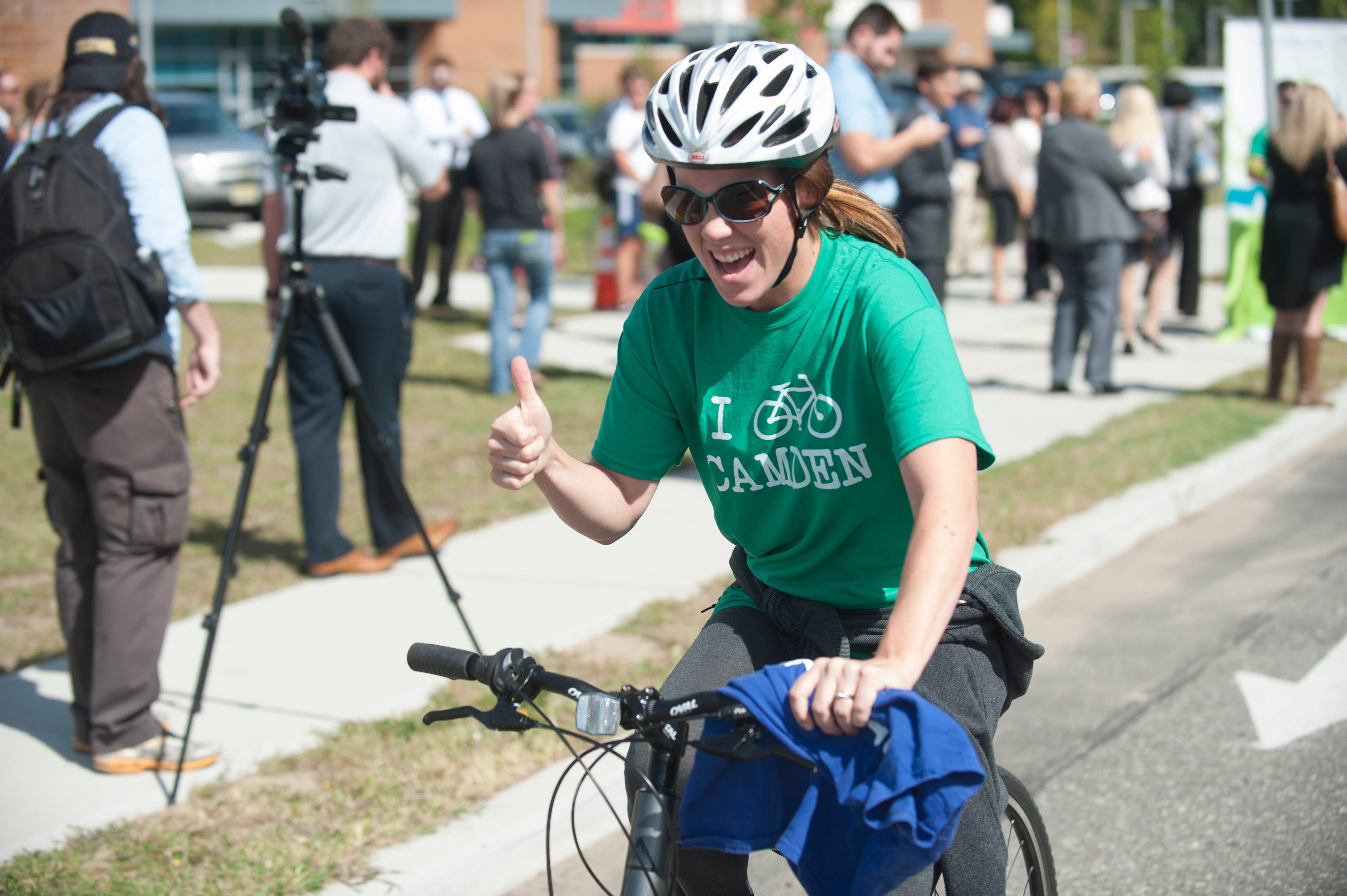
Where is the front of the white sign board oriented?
toward the camera

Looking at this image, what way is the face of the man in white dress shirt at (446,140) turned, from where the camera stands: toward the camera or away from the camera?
toward the camera

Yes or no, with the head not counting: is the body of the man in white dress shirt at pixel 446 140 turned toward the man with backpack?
yes

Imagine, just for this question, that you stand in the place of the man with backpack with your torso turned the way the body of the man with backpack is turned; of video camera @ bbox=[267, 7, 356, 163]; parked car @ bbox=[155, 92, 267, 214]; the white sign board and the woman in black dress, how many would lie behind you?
0

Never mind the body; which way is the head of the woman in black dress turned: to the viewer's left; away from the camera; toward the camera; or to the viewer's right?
away from the camera

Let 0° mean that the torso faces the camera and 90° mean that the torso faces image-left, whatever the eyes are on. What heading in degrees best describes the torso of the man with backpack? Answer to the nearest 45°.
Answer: approximately 225°

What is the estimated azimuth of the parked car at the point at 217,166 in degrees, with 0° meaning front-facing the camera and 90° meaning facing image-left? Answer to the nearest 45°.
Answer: approximately 315°

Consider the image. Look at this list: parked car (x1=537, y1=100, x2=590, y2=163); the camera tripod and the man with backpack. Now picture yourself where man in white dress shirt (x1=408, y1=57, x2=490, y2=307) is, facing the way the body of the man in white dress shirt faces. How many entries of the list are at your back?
1

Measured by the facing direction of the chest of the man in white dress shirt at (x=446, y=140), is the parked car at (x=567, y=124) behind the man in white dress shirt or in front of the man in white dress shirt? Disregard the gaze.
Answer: behind

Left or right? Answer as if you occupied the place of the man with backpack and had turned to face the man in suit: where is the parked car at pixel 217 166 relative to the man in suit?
left

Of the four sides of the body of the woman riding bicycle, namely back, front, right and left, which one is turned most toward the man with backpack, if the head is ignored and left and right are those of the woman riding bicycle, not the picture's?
right

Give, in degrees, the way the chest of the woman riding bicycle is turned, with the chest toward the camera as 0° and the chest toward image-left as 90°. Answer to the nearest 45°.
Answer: approximately 45°

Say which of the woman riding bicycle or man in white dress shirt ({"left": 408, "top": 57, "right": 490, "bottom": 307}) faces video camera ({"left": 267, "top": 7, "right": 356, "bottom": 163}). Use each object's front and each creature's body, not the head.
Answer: the man in white dress shirt

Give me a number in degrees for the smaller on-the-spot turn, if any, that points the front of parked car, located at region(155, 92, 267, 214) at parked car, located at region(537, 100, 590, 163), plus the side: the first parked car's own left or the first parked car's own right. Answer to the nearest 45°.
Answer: approximately 90° to the first parked car's own left

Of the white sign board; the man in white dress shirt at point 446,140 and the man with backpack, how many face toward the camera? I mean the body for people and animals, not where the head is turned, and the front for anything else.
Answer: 2

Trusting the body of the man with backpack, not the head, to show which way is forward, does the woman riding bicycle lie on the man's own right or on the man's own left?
on the man's own right

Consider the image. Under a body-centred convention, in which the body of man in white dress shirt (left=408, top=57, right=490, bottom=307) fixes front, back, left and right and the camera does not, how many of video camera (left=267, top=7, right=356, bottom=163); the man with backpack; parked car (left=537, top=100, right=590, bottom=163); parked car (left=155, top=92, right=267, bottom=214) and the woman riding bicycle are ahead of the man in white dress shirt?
3

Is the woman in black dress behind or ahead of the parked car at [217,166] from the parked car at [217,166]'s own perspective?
ahead
